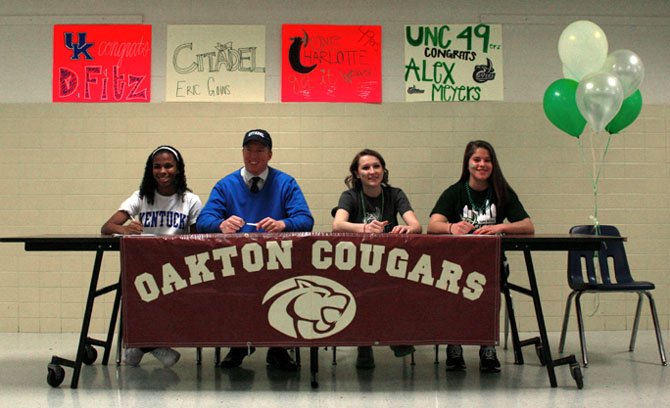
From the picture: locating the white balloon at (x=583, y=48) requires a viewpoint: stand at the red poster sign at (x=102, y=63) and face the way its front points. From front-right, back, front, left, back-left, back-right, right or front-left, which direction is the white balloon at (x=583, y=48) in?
front-left

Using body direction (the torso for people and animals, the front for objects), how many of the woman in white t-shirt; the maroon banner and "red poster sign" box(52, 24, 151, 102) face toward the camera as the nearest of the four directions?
3

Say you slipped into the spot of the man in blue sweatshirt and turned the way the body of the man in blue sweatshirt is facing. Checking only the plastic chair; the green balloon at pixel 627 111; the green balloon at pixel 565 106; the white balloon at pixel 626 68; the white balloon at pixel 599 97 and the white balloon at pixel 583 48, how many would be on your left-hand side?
6

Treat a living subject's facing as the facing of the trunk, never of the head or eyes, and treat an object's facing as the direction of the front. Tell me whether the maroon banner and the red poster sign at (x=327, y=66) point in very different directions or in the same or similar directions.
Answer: same or similar directions

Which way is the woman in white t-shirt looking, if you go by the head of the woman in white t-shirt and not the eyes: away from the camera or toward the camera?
toward the camera

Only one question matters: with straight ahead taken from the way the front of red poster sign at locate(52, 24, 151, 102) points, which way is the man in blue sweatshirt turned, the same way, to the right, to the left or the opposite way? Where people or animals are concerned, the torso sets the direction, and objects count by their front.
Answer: the same way

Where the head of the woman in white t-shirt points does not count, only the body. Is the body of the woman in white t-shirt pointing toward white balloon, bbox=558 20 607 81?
no

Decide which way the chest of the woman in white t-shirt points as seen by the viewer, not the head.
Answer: toward the camera

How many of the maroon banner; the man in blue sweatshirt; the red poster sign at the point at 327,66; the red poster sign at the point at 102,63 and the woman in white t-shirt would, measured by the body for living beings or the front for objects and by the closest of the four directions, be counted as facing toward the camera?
5

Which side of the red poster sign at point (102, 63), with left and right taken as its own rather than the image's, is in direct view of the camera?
front

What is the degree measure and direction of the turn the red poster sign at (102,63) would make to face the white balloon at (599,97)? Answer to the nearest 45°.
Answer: approximately 45° to its left

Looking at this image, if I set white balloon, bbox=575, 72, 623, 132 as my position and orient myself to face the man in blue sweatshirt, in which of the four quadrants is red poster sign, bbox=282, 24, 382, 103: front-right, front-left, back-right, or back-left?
front-right

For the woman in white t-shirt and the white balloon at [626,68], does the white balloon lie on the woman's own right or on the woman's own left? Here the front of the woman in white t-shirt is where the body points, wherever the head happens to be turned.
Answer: on the woman's own left

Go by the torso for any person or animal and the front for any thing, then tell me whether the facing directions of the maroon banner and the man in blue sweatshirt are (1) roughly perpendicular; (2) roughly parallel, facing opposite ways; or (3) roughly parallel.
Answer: roughly parallel

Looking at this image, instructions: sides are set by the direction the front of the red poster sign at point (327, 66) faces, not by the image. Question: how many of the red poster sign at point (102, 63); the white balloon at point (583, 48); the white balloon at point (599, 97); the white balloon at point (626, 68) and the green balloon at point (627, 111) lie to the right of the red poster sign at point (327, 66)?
1

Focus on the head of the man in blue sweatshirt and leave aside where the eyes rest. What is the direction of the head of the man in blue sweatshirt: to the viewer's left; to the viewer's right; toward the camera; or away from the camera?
toward the camera

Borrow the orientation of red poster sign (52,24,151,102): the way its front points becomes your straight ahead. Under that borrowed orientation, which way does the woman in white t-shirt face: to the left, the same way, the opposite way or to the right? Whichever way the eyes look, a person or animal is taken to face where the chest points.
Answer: the same way

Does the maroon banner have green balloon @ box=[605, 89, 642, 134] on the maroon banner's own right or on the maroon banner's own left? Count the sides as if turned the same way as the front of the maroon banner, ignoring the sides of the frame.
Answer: on the maroon banner's own left
